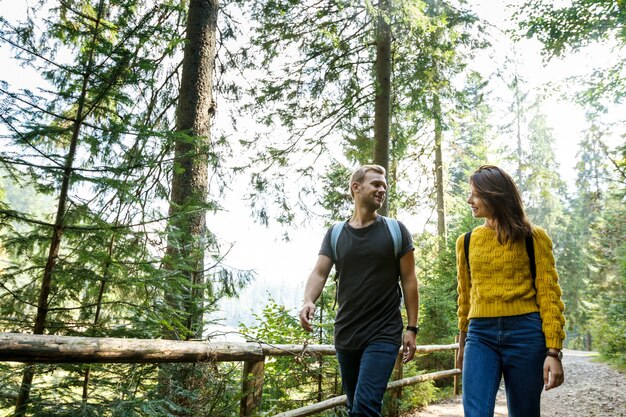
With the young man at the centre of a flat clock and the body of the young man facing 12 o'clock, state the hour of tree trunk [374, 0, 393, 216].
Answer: The tree trunk is roughly at 6 o'clock from the young man.

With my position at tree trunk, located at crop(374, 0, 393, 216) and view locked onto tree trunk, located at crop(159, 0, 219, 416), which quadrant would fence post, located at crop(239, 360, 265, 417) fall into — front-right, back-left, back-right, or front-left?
front-left

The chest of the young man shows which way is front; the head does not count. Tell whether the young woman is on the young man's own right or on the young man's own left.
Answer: on the young man's own left

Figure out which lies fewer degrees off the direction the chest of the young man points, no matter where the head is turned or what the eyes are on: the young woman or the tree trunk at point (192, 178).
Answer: the young woman

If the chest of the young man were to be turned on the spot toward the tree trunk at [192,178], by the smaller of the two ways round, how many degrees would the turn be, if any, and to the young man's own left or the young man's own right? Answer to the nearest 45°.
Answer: approximately 135° to the young man's own right

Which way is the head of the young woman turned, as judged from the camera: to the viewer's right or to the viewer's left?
to the viewer's left

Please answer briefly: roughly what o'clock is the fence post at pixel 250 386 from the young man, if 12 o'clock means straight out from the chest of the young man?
The fence post is roughly at 4 o'clock from the young man.

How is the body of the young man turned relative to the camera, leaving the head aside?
toward the camera
